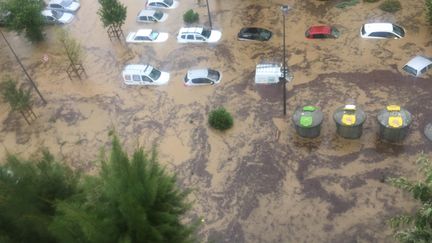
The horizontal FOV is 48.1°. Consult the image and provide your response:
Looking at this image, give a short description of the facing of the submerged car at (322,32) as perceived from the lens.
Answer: facing to the right of the viewer

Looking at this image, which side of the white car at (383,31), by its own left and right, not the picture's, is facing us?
right

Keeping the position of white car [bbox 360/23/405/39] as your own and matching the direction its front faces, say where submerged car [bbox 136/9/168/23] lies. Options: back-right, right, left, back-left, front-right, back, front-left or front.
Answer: back

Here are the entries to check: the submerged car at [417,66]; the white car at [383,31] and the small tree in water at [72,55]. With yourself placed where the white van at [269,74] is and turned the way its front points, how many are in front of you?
2

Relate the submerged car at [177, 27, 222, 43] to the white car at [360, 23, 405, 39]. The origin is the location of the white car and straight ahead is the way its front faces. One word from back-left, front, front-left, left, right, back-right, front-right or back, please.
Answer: back
